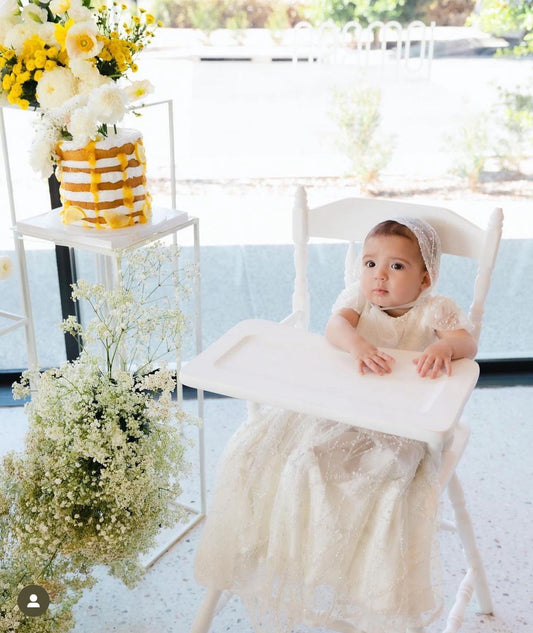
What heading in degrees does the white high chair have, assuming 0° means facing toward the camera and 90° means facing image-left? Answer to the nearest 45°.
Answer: approximately 45°

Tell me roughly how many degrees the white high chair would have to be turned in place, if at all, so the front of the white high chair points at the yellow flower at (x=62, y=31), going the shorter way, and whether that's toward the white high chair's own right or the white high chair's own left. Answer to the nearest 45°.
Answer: approximately 45° to the white high chair's own right

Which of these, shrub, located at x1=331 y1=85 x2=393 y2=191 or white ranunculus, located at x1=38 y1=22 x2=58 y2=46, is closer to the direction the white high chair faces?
the white ranunculus

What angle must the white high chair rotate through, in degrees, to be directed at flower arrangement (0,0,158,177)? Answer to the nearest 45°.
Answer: approximately 45° to its right

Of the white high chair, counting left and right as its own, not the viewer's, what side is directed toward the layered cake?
right

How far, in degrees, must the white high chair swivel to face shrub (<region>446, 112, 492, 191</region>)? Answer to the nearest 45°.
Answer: approximately 135° to its right

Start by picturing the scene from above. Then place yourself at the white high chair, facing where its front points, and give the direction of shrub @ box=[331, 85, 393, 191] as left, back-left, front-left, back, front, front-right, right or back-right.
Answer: back-right
